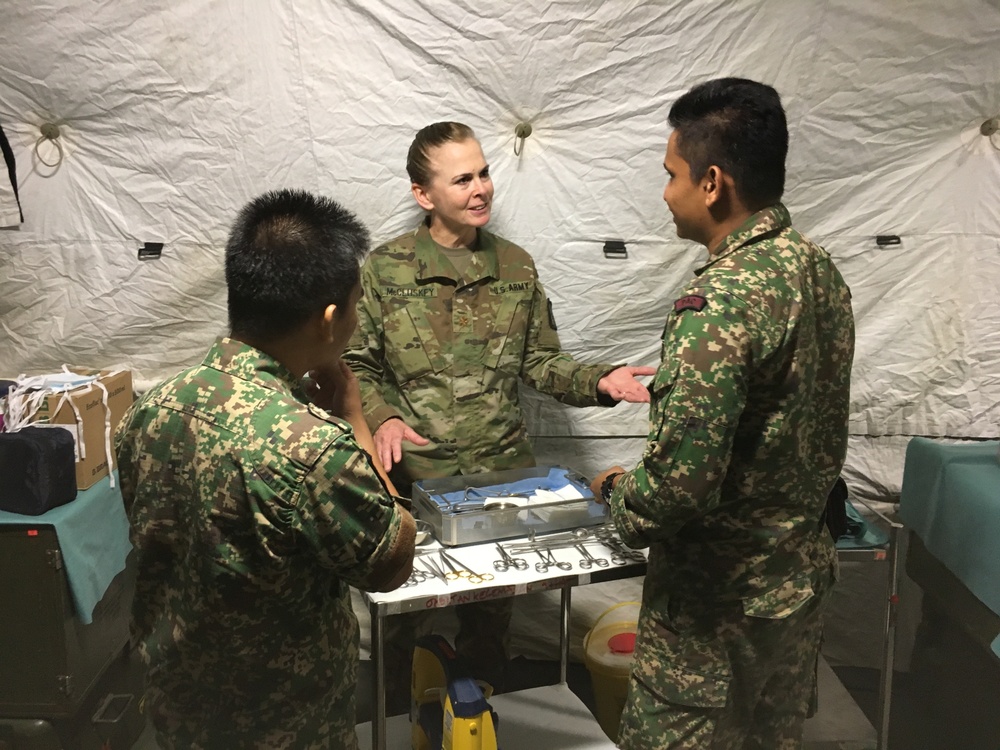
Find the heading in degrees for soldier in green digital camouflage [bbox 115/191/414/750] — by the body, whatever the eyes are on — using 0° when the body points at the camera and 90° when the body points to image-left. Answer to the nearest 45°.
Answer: approximately 225°

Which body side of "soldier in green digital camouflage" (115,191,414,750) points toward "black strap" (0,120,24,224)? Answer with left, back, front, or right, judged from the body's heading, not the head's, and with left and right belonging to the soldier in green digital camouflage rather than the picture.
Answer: left

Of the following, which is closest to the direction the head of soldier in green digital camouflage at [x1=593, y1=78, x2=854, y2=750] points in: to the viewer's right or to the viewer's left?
to the viewer's left

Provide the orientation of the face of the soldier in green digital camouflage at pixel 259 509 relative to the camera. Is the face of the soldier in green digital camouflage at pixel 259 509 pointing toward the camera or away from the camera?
away from the camera

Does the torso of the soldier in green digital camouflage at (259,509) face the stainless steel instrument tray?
yes

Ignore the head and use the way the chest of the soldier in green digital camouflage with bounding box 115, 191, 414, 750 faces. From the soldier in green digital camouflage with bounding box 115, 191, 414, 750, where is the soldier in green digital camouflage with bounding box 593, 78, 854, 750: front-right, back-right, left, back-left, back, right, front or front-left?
front-right

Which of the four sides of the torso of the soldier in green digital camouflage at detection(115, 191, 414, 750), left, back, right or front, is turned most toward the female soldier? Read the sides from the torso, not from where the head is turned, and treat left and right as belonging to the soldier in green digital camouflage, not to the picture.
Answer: front

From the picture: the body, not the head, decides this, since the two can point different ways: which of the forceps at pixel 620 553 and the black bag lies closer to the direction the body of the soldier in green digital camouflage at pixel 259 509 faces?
the forceps

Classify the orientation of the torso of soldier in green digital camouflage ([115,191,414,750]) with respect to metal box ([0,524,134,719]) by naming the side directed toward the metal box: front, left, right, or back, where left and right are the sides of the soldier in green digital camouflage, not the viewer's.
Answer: left

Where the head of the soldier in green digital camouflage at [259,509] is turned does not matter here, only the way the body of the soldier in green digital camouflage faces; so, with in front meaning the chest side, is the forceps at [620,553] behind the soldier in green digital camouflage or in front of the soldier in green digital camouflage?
in front
